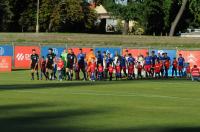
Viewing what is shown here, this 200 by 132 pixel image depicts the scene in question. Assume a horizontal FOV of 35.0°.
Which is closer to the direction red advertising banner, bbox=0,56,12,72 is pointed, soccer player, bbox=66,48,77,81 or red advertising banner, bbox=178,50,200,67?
the soccer player

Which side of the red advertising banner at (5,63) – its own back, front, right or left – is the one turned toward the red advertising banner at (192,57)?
left

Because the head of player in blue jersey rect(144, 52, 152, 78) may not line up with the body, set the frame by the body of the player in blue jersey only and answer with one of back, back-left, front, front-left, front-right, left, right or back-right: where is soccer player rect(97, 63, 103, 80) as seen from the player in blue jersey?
front-right

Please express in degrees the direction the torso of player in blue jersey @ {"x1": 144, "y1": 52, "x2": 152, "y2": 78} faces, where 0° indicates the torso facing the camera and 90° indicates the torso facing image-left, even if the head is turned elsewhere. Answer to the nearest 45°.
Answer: approximately 0°

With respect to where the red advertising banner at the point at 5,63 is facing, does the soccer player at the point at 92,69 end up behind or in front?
in front

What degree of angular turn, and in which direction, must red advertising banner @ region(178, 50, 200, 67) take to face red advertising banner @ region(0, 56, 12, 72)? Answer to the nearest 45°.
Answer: approximately 90° to its right

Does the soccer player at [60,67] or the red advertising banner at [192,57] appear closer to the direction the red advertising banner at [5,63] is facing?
the soccer player

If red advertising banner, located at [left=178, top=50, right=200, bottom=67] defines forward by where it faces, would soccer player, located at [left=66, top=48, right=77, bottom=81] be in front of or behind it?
in front
